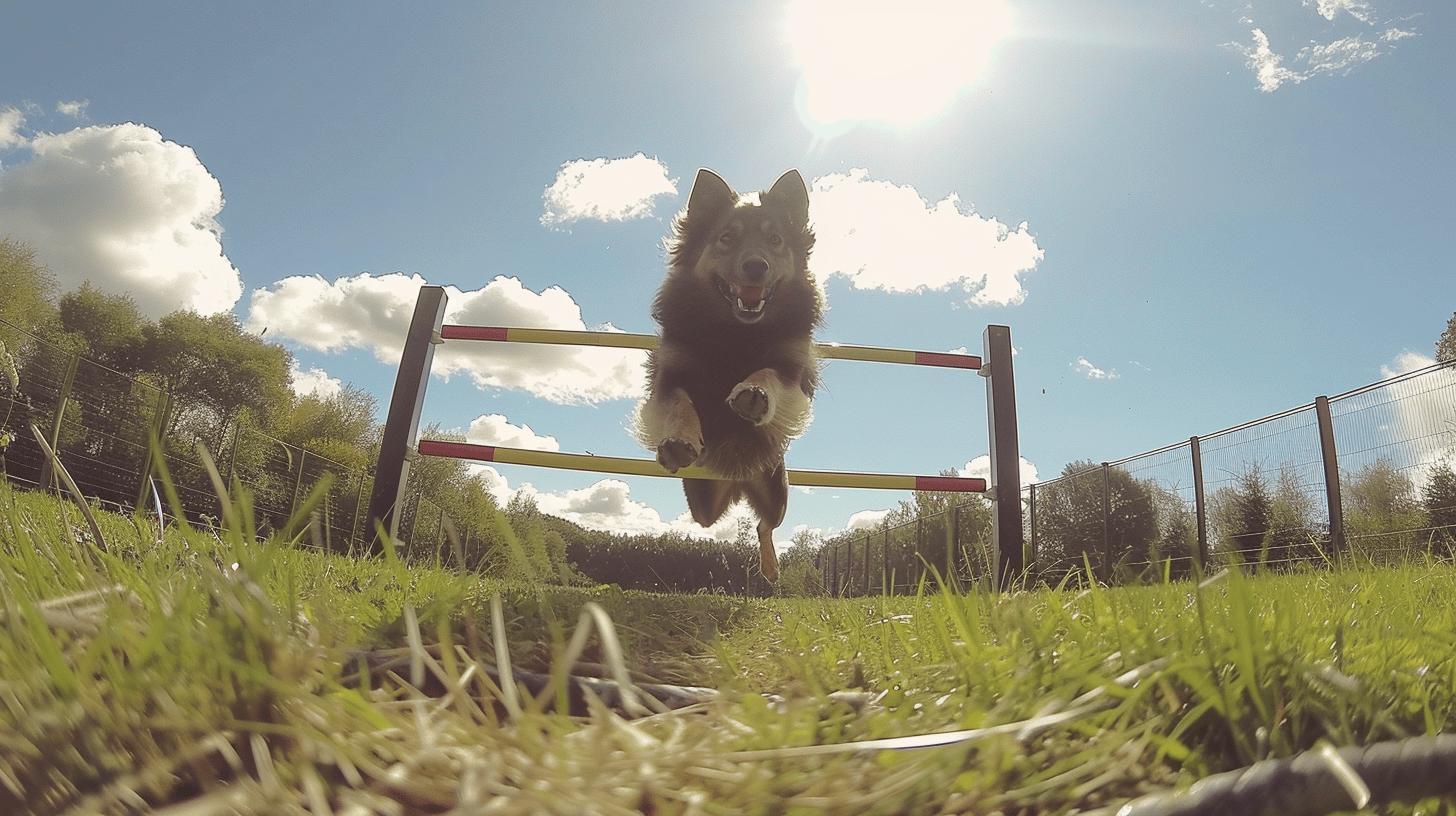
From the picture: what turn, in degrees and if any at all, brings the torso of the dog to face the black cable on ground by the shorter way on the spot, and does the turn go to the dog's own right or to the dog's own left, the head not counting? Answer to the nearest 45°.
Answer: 0° — it already faces it

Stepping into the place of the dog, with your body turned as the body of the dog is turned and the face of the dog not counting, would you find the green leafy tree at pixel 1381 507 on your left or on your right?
on your left

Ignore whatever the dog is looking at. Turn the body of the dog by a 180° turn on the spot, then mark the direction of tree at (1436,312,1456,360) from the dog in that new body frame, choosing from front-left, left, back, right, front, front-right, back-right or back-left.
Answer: front-right

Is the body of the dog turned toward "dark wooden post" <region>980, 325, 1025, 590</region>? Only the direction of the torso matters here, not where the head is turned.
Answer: no

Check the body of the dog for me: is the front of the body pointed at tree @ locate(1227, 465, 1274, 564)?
no

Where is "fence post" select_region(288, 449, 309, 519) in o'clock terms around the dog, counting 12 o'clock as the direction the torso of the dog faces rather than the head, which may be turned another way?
The fence post is roughly at 4 o'clock from the dog.

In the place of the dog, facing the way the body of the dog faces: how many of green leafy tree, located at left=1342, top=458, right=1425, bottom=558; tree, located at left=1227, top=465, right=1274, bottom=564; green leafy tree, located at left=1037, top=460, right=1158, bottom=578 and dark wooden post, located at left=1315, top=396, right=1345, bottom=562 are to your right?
0

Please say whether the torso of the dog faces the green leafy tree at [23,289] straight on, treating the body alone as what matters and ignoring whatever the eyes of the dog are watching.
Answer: no

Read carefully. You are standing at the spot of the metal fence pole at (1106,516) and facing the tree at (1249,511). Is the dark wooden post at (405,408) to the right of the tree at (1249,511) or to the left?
right

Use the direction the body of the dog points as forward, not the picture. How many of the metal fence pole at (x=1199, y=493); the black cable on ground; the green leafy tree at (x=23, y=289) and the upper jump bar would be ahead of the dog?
1

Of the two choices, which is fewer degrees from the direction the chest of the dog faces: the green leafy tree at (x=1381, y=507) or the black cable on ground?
the black cable on ground

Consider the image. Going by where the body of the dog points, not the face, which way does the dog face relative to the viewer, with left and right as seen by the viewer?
facing the viewer
